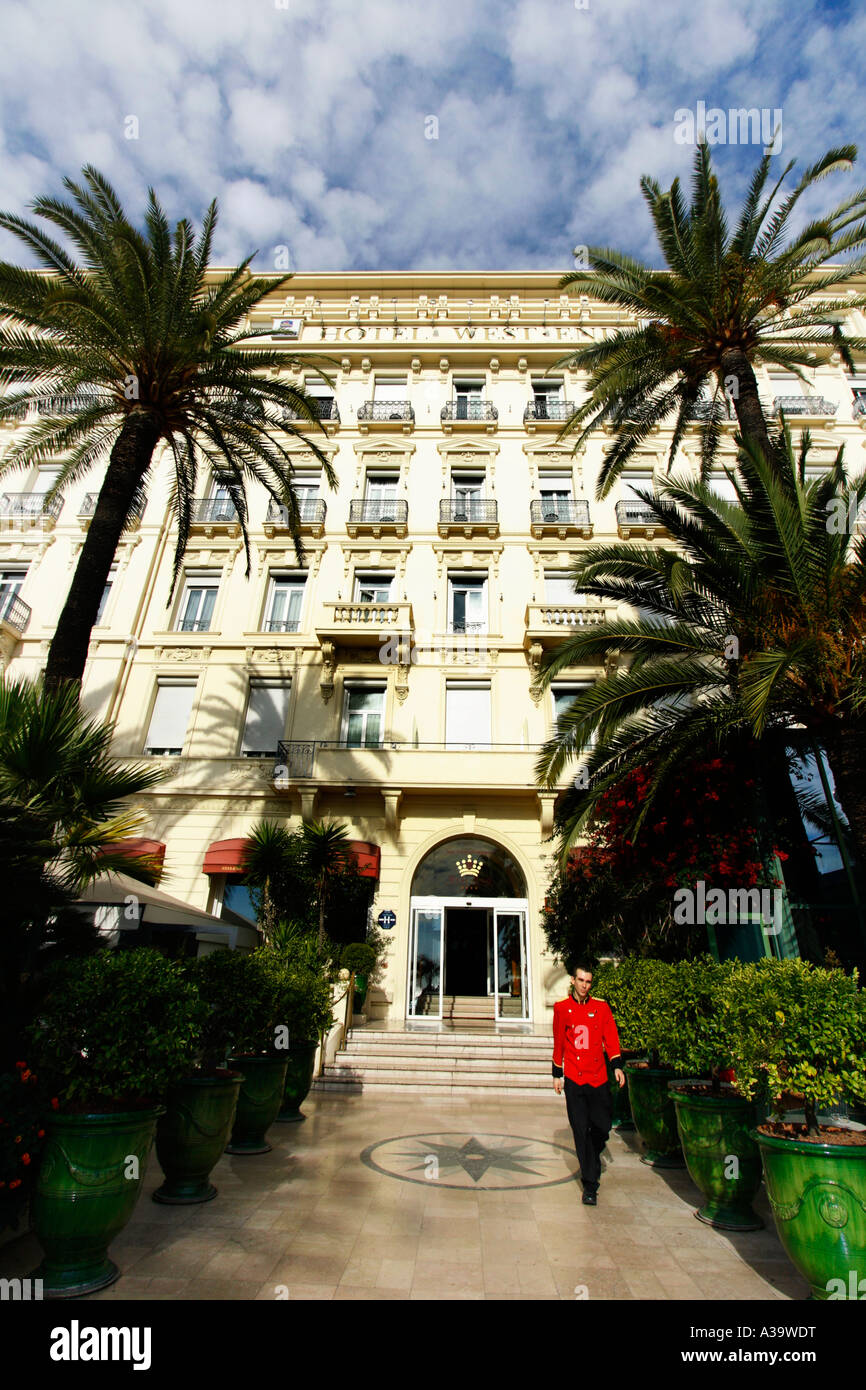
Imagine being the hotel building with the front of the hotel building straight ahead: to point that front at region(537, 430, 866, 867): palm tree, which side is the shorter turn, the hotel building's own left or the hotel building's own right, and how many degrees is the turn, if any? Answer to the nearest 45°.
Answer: approximately 45° to the hotel building's own left

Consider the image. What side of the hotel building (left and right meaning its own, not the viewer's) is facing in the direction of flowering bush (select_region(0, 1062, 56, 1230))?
front

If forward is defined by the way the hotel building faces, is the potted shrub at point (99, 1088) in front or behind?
in front

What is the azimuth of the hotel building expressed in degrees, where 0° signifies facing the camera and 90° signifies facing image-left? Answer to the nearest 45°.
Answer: approximately 0°

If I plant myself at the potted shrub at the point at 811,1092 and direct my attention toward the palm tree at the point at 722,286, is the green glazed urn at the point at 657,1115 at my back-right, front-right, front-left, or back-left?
front-left

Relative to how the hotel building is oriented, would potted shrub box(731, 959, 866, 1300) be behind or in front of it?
in front
